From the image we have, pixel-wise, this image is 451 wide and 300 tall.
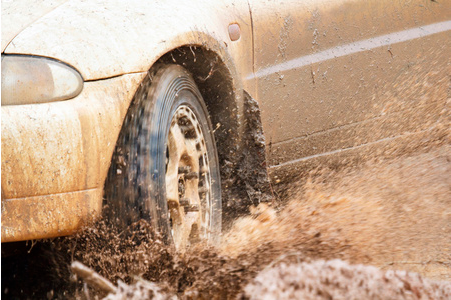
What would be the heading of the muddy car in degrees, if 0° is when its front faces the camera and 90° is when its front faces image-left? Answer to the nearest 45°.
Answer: approximately 45°
